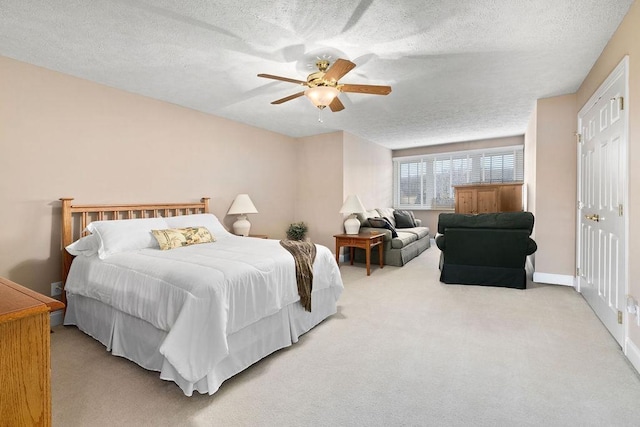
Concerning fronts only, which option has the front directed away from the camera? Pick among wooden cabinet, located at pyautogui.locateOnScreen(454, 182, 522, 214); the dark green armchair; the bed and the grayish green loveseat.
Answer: the dark green armchair

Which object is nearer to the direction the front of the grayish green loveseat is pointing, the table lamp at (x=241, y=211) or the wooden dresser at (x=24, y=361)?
the wooden dresser

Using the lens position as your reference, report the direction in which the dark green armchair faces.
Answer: facing away from the viewer

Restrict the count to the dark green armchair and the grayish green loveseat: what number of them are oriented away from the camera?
1

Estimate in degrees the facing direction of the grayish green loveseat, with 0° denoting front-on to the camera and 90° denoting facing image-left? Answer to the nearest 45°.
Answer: approximately 315°

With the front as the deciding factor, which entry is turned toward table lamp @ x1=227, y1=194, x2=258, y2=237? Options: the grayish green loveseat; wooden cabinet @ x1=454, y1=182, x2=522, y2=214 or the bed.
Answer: the wooden cabinet

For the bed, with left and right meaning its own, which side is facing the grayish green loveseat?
left

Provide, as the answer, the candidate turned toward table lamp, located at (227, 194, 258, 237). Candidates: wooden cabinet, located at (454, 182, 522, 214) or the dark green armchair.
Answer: the wooden cabinet
